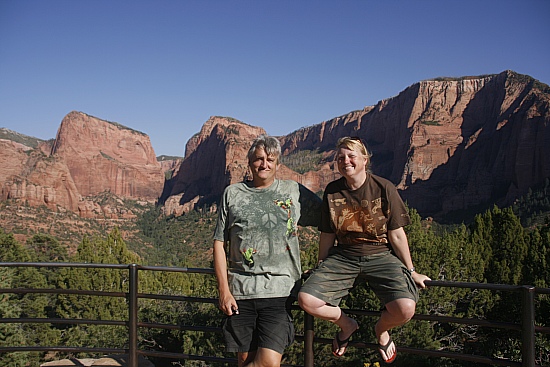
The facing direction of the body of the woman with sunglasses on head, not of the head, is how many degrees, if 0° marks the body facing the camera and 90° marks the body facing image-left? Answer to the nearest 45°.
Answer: approximately 0°
